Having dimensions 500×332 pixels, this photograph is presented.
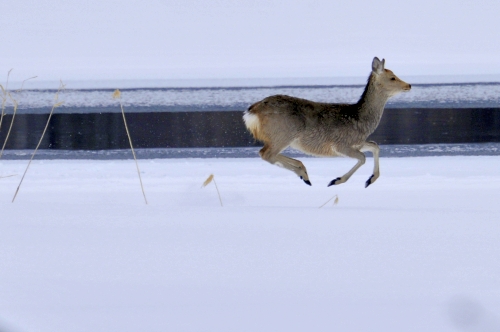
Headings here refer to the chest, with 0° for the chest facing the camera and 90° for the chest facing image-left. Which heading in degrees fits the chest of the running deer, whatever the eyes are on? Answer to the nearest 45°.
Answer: approximately 270°
